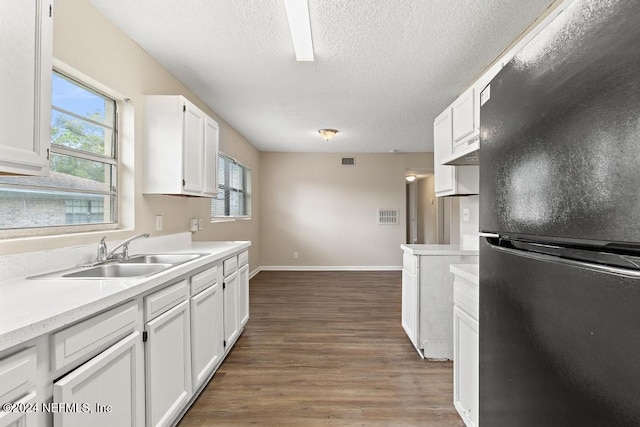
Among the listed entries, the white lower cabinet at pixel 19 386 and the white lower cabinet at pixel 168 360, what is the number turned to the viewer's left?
0

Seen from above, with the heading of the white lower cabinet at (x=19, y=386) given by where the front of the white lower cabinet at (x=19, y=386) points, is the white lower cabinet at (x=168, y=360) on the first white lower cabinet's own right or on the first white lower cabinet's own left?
on the first white lower cabinet's own left

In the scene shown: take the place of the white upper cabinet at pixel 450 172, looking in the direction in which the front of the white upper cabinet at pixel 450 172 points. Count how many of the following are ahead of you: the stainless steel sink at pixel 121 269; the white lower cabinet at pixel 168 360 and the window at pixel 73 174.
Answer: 3

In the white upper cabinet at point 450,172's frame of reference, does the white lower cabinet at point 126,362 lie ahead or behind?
ahead

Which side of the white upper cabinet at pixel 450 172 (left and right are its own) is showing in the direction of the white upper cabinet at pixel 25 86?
front

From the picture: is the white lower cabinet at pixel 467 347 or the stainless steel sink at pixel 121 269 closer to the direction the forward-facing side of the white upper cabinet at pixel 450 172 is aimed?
the stainless steel sink

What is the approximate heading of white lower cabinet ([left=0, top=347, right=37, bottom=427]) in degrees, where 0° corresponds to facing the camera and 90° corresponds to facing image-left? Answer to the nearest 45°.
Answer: approximately 315°

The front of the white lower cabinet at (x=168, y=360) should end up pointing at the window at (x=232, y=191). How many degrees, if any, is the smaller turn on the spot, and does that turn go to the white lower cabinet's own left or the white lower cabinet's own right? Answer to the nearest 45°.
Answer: approximately 135° to the white lower cabinet's own left

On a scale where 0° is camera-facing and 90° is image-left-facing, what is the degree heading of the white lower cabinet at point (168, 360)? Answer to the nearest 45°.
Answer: approximately 315°
